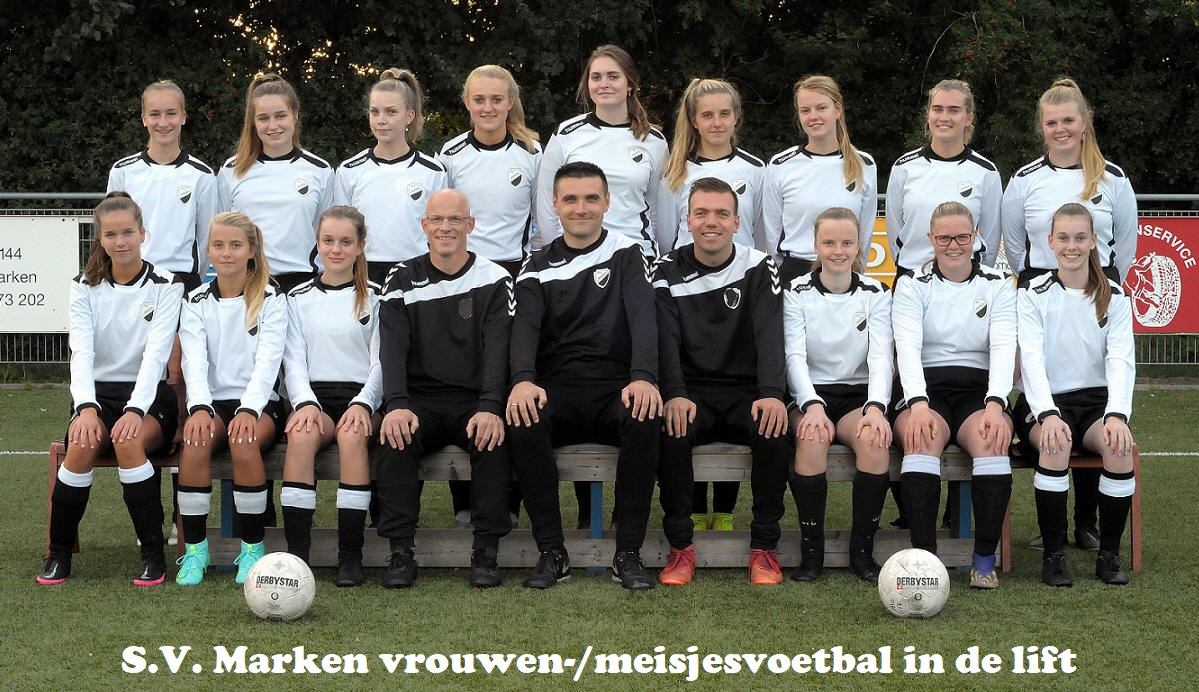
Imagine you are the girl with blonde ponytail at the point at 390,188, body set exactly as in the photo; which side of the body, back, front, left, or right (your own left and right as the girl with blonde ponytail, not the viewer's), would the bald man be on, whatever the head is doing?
front

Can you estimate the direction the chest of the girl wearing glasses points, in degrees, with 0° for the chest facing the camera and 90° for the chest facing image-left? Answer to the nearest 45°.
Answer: approximately 0°

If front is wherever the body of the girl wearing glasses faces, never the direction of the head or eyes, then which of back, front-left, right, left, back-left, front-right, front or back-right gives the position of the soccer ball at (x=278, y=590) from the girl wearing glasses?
front-right

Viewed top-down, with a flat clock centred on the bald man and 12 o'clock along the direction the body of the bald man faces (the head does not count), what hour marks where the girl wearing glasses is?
The girl wearing glasses is roughly at 9 o'clock from the bald man.

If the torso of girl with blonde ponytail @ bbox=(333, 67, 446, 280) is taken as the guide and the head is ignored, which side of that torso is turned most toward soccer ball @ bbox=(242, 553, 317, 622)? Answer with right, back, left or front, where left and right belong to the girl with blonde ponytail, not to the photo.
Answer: front

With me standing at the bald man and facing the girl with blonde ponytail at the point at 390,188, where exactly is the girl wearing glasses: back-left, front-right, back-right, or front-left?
back-right

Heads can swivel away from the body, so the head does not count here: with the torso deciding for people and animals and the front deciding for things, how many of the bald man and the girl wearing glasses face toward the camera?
2

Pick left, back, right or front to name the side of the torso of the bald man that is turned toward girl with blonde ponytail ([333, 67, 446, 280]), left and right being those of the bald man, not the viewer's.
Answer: back

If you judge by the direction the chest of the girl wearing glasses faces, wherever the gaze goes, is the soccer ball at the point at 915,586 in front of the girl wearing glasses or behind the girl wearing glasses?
in front
